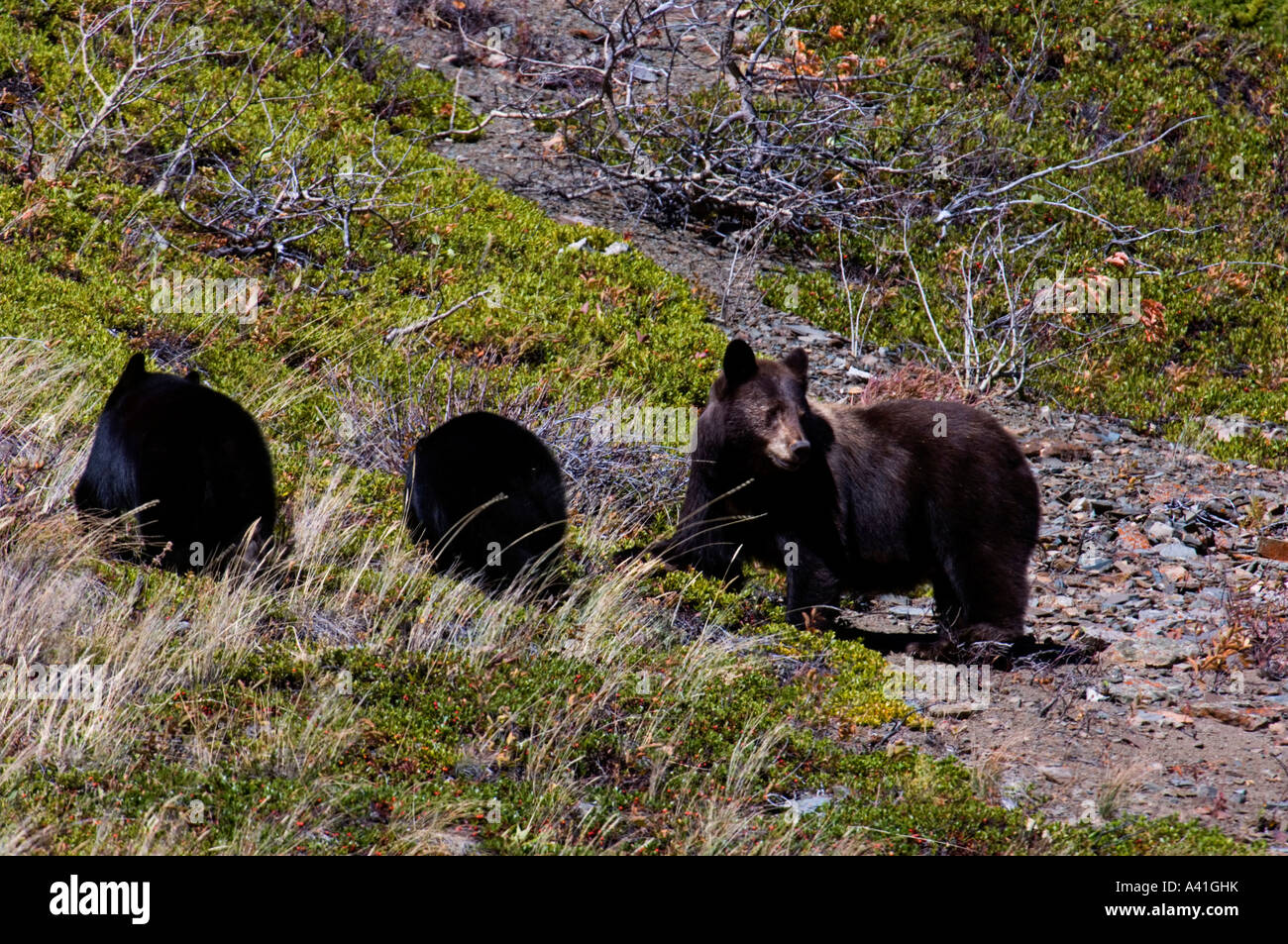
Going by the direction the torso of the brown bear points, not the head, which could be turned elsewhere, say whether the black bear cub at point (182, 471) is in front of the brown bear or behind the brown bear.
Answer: in front

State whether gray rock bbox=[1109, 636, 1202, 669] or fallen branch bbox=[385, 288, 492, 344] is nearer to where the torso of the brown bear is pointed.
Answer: the fallen branch

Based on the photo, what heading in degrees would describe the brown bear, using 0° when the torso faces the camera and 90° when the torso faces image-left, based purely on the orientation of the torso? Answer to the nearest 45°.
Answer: approximately 90°

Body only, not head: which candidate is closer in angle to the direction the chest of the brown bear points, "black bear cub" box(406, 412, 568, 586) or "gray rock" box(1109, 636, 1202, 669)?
the black bear cub

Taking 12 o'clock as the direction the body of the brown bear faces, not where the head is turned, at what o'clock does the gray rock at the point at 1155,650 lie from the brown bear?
The gray rock is roughly at 6 o'clock from the brown bear.

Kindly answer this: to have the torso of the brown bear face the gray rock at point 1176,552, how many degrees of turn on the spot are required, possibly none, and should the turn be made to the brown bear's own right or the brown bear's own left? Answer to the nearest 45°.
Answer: approximately 135° to the brown bear's own right

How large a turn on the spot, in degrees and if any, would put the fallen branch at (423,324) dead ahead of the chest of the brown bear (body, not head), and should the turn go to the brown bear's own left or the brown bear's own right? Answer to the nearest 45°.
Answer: approximately 45° to the brown bear's own right
